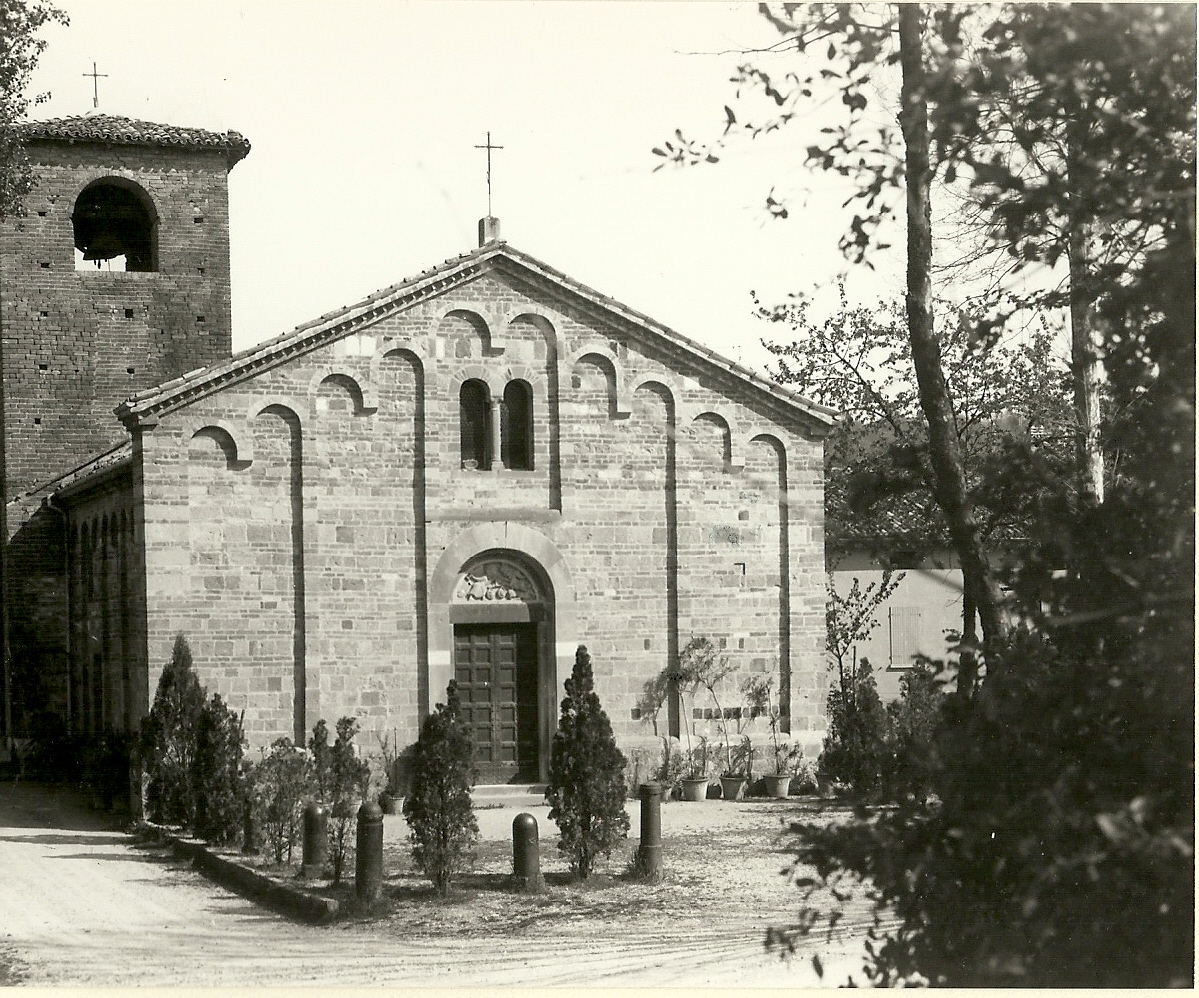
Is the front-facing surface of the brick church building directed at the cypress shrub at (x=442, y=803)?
yes

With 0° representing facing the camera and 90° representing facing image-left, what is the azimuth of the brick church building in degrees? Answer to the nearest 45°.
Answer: approximately 0°

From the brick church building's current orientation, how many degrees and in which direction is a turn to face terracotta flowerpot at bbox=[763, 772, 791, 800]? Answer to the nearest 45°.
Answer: approximately 90° to its left

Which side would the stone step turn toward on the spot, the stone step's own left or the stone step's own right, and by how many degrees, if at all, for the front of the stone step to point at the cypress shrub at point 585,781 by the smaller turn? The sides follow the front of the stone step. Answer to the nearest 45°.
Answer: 0° — it already faces it

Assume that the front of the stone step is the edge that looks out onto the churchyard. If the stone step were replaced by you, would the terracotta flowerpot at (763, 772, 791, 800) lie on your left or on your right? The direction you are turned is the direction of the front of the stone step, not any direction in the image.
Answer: on your left

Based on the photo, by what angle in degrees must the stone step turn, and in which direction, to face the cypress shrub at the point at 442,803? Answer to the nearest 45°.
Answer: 0° — it already faces it
